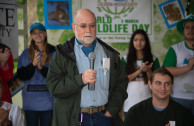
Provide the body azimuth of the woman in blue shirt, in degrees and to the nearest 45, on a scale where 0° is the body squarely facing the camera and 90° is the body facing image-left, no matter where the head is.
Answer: approximately 0°

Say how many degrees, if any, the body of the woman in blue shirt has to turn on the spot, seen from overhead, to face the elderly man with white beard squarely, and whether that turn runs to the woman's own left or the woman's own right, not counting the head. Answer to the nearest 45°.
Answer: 0° — they already face them

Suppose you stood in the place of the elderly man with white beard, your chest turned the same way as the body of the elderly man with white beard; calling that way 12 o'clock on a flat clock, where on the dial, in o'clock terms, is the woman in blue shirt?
The woman in blue shirt is roughly at 5 o'clock from the elderly man with white beard.

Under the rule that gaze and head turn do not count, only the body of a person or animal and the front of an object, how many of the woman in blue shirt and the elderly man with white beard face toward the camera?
2

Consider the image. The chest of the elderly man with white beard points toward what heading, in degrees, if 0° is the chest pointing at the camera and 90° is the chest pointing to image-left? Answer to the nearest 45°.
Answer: approximately 0°
